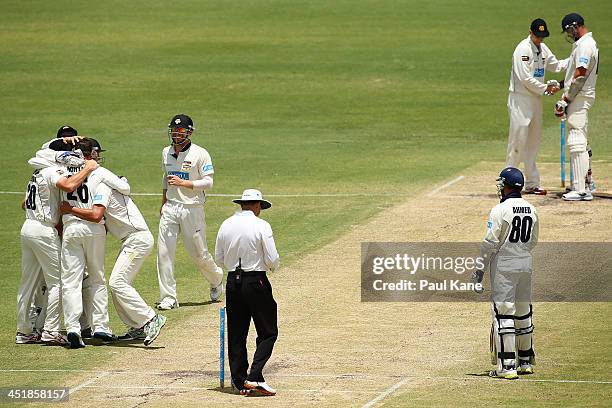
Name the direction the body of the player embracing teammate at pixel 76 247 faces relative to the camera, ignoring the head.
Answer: away from the camera

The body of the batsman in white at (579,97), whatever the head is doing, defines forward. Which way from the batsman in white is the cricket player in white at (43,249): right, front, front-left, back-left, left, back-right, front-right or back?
front-left

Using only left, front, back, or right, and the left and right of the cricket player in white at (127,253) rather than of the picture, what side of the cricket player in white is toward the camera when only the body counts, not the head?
left

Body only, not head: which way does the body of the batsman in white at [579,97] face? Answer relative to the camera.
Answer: to the viewer's left

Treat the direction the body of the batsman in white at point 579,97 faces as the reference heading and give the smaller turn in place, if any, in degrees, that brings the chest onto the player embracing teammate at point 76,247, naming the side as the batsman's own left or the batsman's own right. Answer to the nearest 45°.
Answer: approximately 45° to the batsman's own left
